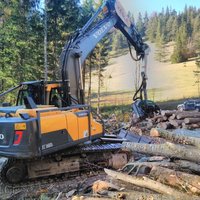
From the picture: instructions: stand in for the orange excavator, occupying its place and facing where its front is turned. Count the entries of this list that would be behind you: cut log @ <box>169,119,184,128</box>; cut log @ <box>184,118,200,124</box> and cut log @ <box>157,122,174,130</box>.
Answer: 0

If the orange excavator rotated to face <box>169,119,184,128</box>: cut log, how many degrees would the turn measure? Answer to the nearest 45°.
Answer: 0° — it already faces it

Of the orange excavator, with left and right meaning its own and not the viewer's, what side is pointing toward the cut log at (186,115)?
front

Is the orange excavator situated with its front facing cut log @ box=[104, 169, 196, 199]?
no

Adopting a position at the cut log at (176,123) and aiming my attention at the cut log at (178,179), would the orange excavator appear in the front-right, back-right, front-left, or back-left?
front-right

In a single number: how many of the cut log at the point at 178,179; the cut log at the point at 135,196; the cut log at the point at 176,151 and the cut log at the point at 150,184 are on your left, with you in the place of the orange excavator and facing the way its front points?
0

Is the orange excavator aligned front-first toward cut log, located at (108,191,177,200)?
no

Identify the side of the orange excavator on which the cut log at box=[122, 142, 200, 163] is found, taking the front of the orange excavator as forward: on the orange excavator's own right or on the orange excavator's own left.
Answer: on the orange excavator's own right

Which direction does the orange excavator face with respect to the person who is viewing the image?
facing away from the viewer and to the right of the viewer

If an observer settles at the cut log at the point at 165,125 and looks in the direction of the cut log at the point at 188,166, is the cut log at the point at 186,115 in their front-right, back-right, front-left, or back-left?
back-left

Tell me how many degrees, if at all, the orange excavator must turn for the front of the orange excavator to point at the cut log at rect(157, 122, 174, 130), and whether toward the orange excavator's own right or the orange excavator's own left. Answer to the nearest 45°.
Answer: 0° — it already faces it

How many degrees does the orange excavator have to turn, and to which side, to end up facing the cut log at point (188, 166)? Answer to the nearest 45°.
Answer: approximately 90° to its right

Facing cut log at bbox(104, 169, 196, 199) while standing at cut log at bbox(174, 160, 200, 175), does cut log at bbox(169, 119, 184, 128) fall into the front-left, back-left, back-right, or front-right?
back-right

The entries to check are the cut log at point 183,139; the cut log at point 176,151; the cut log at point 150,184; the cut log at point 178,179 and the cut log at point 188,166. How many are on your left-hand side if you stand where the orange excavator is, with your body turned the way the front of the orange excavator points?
0
